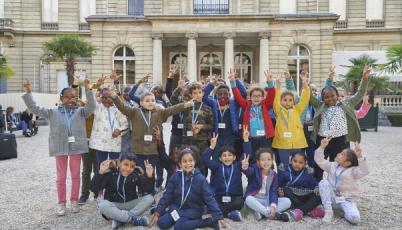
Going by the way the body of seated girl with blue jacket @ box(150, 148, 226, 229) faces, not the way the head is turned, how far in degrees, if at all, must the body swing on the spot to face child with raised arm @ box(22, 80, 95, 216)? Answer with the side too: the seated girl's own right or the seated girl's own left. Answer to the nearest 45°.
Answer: approximately 135° to the seated girl's own right

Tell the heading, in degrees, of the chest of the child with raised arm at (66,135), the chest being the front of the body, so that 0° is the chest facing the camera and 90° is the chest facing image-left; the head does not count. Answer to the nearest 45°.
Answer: approximately 0°

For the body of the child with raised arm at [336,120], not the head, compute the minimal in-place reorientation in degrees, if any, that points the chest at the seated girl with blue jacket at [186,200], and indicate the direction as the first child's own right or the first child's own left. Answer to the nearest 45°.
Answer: approximately 45° to the first child's own right

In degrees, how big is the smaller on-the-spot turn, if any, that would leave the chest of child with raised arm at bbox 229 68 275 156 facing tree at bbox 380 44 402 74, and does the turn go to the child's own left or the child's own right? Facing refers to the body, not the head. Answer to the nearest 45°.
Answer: approximately 135° to the child's own left
